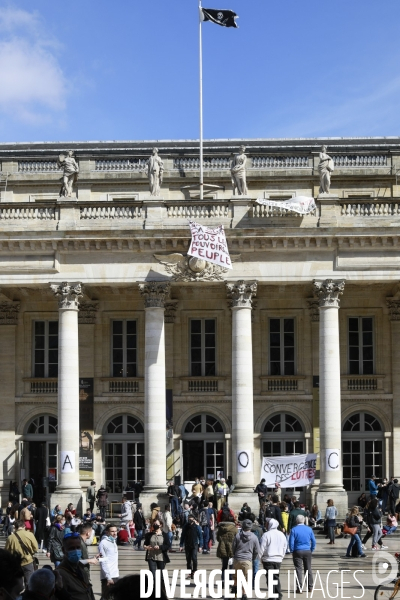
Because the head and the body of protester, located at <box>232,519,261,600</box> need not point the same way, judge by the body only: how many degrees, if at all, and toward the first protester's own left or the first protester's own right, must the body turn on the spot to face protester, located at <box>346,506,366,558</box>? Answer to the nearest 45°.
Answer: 0° — they already face them

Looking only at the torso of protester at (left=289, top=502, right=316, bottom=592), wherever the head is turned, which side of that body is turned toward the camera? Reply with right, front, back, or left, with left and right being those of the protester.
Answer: back

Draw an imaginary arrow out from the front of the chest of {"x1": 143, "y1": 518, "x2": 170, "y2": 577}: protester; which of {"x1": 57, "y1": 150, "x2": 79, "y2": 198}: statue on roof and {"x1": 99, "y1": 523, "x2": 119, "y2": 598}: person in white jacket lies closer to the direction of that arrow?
the person in white jacket

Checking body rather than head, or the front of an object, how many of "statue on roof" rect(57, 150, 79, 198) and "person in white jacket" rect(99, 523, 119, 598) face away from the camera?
0

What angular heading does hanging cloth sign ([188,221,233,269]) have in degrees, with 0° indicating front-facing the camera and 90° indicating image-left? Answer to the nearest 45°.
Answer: approximately 0°

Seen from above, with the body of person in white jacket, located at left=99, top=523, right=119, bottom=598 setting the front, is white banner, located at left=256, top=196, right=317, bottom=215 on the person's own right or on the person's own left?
on the person's own left
